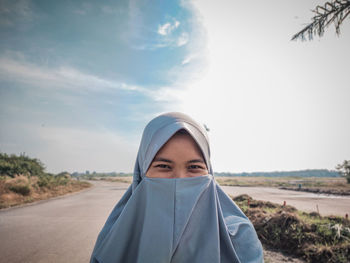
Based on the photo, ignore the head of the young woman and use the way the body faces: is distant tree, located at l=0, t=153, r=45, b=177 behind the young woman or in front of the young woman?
behind

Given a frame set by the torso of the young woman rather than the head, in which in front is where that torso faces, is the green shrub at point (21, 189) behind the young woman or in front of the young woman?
behind

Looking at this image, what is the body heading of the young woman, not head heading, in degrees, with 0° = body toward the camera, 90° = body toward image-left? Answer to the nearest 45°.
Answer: approximately 0°
